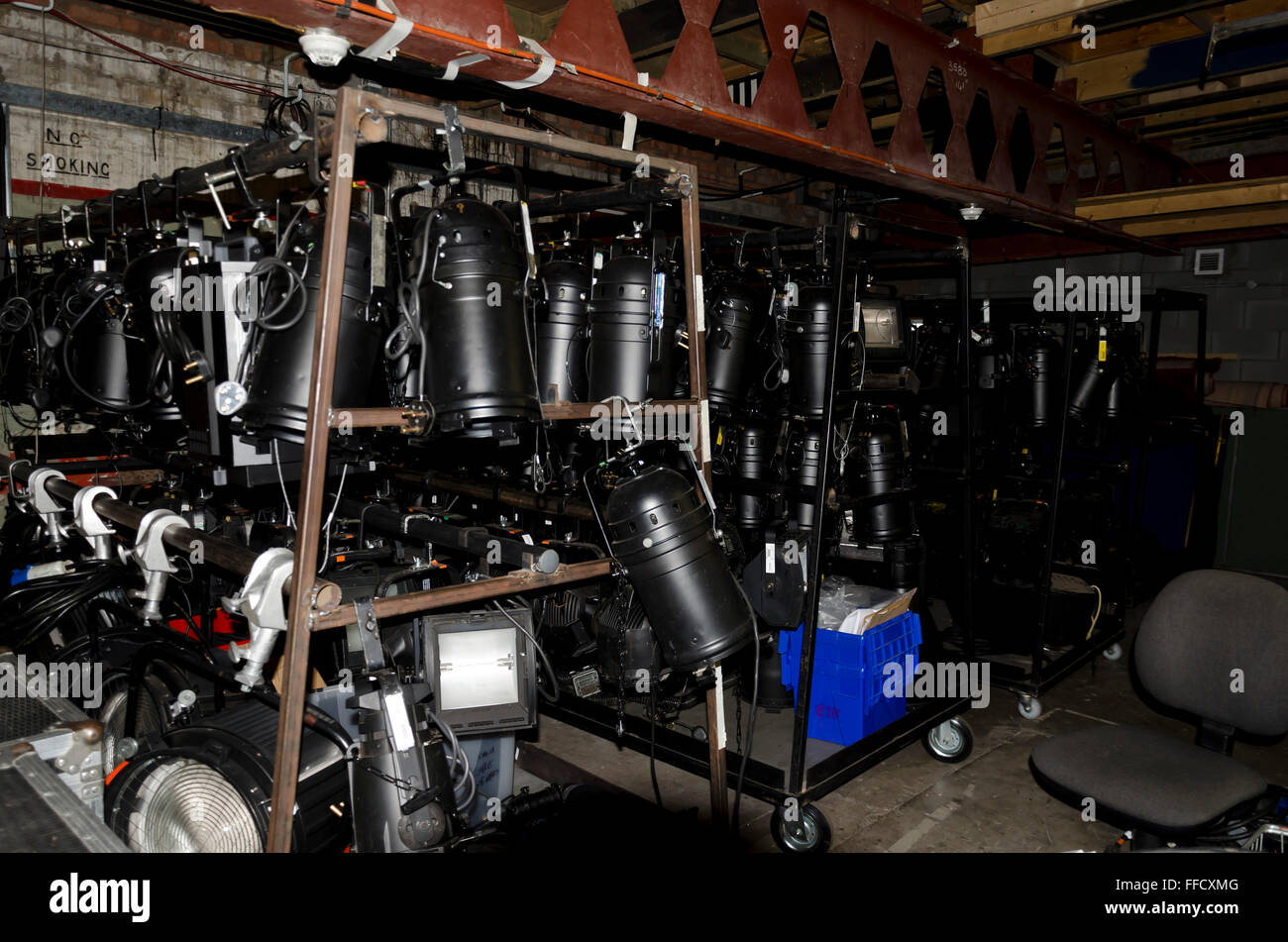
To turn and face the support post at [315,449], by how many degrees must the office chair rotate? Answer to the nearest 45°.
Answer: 0° — it already faces it

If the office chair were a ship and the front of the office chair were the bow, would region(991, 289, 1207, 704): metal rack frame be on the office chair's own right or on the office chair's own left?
on the office chair's own right

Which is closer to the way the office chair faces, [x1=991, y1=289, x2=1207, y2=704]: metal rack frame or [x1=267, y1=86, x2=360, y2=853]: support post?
the support post

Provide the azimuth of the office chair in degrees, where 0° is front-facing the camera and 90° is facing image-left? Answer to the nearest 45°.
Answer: approximately 45°

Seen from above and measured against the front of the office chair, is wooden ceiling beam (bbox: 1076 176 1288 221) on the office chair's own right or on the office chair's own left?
on the office chair's own right
